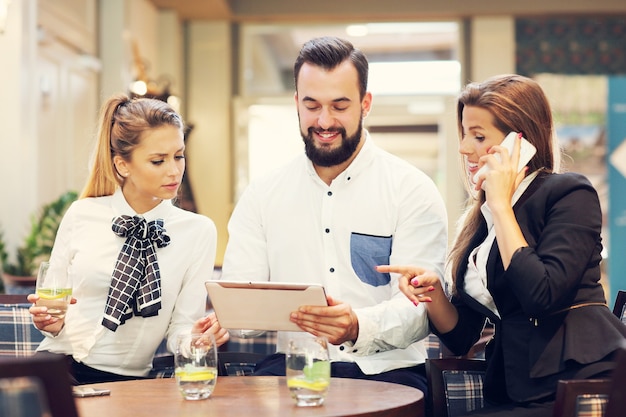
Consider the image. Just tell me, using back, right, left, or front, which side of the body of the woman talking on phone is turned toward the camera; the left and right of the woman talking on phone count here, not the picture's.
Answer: left

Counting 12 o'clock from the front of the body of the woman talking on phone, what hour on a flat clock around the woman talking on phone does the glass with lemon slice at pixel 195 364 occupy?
The glass with lemon slice is roughly at 11 o'clock from the woman talking on phone.

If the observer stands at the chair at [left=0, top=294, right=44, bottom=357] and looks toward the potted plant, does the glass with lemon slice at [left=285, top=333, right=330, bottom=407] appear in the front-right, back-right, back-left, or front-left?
back-right

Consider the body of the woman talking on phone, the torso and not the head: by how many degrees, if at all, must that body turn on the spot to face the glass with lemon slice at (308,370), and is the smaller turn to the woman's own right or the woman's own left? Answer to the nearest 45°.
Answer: approximately 45° to the woman's own left

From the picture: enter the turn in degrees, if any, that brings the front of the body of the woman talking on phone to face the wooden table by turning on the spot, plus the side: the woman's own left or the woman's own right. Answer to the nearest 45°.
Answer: approximately 45° to the woman's own left

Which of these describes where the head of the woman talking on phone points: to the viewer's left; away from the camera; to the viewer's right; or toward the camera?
to the viewer's left
